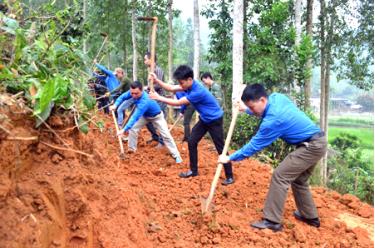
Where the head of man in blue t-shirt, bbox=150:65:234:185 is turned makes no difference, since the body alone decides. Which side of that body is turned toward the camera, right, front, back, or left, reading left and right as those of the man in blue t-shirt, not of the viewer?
left

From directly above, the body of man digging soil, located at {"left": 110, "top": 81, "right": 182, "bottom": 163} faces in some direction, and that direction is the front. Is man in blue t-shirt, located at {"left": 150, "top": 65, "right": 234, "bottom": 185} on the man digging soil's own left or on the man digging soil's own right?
on the man digging soil's own left

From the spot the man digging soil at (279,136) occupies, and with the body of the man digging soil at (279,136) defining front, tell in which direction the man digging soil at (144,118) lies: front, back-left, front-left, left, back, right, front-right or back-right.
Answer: front-right

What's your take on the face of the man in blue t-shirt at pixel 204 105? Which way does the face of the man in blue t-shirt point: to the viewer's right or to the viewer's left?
to the viewer's left

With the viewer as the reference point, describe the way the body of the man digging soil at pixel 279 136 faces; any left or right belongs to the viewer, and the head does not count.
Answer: facing to the left of the viewer

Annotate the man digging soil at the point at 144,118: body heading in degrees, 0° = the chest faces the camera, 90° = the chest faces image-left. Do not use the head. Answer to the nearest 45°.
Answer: approximately 45°

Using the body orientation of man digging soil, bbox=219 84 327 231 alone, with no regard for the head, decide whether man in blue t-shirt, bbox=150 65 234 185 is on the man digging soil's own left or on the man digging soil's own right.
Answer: on the man digging soil's own right

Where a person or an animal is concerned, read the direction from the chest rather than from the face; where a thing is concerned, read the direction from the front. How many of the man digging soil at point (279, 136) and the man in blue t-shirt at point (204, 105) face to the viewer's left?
2
